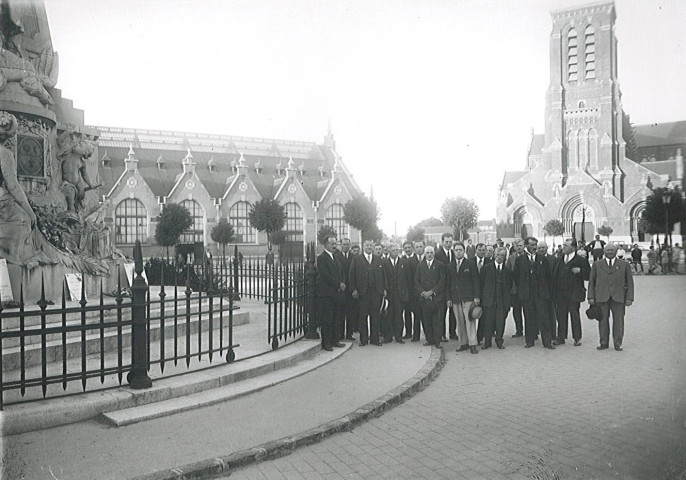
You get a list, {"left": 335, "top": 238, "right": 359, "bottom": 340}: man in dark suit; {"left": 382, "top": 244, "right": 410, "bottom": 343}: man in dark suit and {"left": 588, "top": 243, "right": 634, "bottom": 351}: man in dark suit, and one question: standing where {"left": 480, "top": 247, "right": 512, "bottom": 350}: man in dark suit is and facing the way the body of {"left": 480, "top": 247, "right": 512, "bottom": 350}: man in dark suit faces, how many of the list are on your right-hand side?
2

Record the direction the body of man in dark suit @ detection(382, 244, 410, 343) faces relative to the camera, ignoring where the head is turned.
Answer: toward the camera

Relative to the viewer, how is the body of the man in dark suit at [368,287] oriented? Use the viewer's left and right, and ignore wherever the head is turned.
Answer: facing the viewer

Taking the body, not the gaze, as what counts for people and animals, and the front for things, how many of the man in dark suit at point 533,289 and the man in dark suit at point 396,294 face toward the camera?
2

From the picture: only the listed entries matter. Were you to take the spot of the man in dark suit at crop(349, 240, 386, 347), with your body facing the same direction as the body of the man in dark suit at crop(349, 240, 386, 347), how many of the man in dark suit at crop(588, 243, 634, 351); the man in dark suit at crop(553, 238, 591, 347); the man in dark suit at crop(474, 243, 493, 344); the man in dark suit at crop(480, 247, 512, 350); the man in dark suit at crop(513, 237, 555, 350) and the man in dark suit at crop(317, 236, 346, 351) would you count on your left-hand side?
5

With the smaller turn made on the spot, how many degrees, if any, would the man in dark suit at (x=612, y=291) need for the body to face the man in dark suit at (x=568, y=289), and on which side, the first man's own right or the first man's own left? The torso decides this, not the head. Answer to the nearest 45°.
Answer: approximately 90° to the first man's own right

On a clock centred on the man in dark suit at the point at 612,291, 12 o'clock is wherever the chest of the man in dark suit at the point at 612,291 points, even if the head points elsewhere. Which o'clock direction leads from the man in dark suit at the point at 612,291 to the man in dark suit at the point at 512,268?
the man in dark suit at the point at 512,268 is roughly at 3 o'clock from the man in dark suit at the point at 612,291.

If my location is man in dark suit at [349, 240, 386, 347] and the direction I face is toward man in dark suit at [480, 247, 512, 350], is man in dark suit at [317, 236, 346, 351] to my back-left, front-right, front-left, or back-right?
back-right

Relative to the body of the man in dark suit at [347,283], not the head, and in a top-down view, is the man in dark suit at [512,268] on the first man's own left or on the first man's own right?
on the first man's own left
